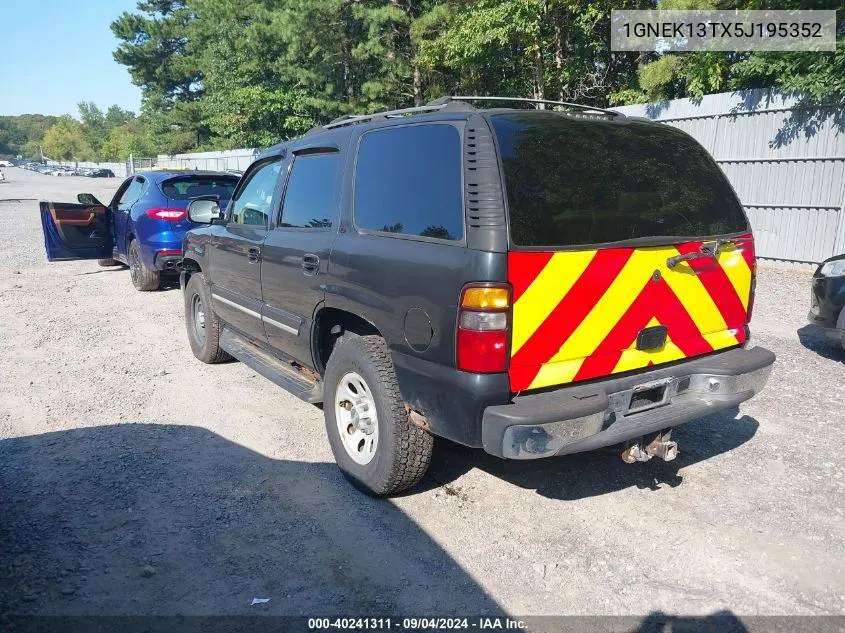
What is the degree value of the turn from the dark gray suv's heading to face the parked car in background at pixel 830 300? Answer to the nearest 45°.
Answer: approximately 90° to its right

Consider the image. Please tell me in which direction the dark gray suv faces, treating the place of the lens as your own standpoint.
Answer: facing away from the viewer and to the left of the viewer

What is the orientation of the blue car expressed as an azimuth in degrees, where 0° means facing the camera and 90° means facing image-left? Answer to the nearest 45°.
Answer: approximately 135°

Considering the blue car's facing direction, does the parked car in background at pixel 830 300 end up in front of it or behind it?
behind

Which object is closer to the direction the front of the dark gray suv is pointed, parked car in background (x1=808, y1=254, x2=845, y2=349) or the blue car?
the blue car
